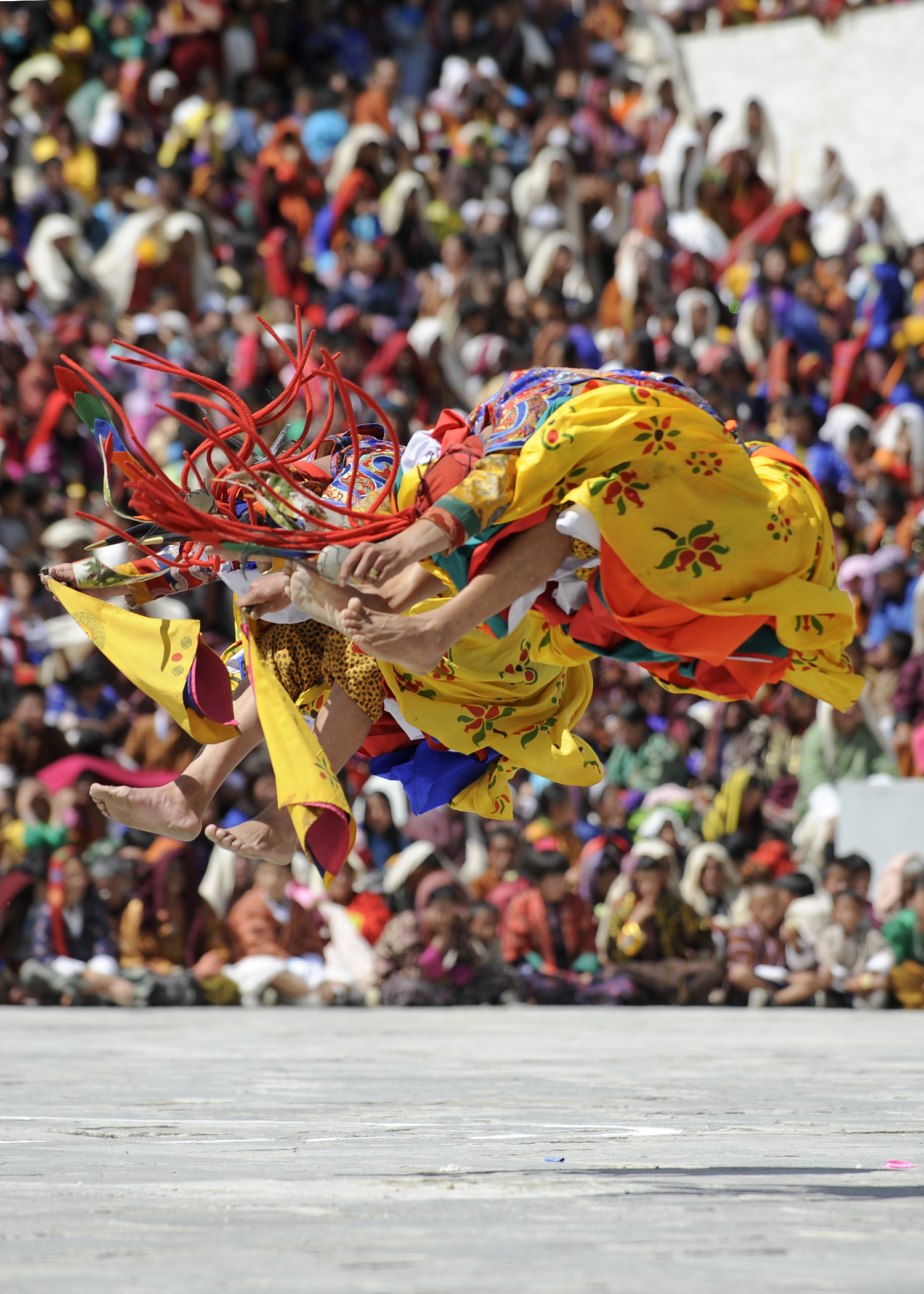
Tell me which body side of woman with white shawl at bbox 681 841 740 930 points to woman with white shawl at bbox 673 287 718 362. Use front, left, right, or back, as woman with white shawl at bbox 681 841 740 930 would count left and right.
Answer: back

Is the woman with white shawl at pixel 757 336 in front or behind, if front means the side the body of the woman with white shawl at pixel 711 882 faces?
behind

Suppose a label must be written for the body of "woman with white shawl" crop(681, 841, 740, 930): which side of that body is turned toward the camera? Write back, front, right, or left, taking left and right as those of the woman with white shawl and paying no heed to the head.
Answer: front
